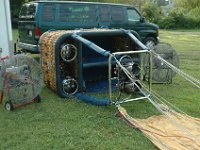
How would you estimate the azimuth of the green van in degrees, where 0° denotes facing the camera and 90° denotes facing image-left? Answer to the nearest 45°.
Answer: approximately 225°

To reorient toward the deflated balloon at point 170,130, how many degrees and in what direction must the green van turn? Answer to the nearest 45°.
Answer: approximately 135° to its right
